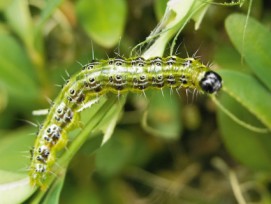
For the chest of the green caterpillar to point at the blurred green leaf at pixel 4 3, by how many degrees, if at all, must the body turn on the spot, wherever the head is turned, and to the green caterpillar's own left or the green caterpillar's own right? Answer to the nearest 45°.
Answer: approximately 135° to the green caterpillar's own left

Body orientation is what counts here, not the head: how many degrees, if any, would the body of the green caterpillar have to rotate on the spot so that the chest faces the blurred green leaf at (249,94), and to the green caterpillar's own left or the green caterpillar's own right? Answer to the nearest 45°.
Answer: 0° — it already faces it

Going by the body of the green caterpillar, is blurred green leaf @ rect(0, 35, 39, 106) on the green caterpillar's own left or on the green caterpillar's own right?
on the green caterpillar's own left

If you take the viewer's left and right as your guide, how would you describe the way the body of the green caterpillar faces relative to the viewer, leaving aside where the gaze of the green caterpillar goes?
facing to the right of the viewer
